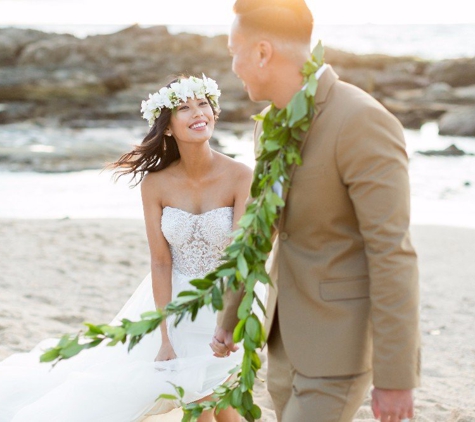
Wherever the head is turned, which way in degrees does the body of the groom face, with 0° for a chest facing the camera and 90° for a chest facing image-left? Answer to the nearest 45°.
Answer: approximately 45°

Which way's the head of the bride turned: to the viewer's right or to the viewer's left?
to the viewer's right

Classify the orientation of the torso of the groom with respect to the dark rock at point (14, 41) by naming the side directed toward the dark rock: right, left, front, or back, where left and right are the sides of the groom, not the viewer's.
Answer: right

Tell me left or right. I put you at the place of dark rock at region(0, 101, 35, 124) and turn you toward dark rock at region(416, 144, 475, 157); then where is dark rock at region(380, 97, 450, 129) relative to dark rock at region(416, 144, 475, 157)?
left

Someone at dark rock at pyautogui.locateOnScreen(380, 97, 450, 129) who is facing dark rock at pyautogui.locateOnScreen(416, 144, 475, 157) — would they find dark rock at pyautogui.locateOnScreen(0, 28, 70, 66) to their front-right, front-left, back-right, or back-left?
back-right

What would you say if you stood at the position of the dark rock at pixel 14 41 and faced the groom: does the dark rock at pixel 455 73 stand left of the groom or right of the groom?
left

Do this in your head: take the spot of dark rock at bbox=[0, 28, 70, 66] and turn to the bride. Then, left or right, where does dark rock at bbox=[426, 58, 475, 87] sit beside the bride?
left

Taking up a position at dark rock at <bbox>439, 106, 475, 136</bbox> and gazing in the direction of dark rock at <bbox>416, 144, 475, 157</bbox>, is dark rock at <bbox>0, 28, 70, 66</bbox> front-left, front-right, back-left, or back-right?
back-right

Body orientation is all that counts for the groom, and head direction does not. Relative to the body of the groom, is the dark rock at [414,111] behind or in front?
behind

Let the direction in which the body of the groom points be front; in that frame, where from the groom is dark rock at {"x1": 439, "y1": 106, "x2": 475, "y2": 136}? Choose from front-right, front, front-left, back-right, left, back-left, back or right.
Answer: back-right

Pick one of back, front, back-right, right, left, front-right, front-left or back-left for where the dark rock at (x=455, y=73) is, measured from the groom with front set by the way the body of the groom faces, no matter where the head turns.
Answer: back-right
